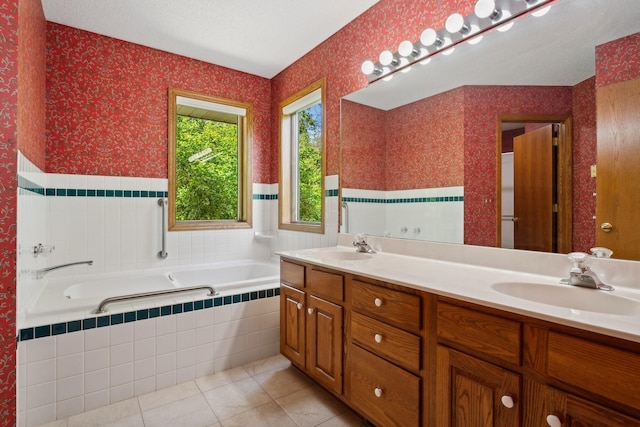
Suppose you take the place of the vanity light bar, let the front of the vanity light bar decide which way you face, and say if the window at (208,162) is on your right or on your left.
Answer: on your right

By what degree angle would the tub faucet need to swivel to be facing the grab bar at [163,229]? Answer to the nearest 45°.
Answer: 0° — it already faces it

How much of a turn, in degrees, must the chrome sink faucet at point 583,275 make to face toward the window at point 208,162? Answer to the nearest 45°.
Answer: approximately 45° to its right

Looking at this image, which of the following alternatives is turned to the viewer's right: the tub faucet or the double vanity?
the tub faucet

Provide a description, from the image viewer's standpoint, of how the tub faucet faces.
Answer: facing to the right of the viewer

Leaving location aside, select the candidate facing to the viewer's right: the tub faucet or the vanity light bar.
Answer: the tub faucet

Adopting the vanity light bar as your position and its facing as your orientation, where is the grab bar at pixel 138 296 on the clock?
The grab bar is roughly at 1 o'clock from the vanity light bar.
